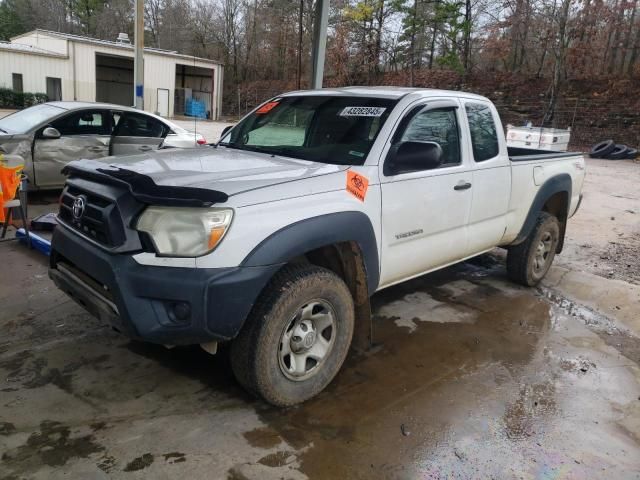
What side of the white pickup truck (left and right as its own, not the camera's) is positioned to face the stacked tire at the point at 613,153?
back

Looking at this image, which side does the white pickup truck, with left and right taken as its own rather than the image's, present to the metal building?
right

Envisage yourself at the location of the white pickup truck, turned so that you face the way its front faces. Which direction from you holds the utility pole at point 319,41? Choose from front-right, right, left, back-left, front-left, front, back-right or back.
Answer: back-right

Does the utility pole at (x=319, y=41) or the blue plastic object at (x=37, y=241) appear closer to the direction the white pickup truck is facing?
the blue plastic object

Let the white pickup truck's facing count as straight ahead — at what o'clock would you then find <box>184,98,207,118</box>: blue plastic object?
The blue plastic object is roughly at 4 o'clock from the white pickup truck.

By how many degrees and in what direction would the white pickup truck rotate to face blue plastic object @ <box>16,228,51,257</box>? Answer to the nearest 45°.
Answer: approximately 90° to its right

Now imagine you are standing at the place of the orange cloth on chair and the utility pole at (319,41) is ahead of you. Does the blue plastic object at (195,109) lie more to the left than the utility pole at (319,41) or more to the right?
left

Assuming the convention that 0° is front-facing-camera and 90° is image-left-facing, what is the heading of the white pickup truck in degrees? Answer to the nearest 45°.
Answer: approximately 45°

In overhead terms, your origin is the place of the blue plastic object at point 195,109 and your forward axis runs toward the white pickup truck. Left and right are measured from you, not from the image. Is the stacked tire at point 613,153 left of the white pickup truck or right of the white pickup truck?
left
